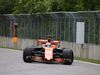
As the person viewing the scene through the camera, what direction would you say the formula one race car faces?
facing the viewer
